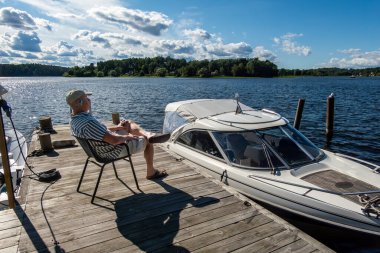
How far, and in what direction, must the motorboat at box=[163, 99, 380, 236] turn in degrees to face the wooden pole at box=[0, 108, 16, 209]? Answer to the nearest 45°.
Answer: approximately 90° to its right

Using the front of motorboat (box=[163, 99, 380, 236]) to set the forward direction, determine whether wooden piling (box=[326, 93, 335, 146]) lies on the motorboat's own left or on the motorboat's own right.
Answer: on the motorboat's own left

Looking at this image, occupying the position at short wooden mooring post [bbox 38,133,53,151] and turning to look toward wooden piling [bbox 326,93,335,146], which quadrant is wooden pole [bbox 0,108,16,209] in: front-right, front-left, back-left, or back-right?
back-right

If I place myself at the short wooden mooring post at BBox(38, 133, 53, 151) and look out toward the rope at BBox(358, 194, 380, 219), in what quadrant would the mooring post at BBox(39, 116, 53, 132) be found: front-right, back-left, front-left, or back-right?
back-left

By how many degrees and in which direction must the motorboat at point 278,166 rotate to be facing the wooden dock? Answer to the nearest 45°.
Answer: approximately 90° to its right

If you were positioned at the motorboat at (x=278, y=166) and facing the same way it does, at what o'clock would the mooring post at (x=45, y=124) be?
The mooring post is roughly at 5 o'clock from the motorboat.
